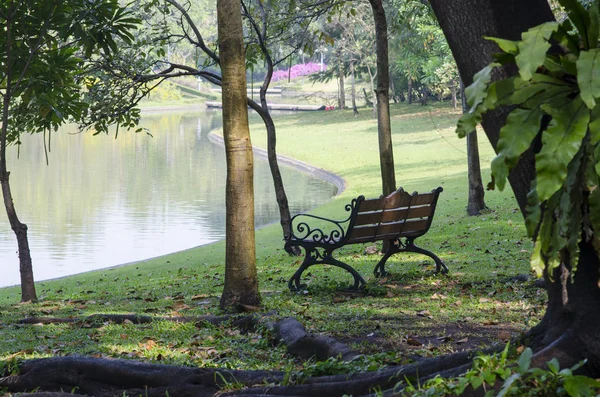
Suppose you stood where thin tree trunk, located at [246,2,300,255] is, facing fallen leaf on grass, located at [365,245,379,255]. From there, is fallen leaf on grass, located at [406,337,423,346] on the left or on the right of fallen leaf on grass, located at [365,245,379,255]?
right

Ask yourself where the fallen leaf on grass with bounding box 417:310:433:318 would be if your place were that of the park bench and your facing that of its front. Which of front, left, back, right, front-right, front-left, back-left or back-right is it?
back-left

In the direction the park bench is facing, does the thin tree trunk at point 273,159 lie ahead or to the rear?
ahead
